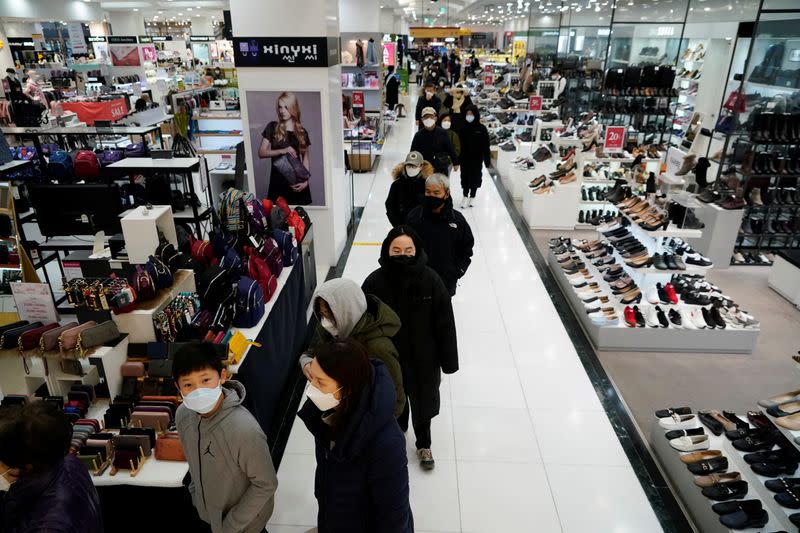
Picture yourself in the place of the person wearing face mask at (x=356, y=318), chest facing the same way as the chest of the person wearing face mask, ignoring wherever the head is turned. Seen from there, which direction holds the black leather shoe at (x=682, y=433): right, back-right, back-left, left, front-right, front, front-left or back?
back-left

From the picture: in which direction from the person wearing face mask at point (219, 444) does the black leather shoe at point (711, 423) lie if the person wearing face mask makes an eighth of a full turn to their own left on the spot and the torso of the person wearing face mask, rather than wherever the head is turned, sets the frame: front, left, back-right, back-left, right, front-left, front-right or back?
left

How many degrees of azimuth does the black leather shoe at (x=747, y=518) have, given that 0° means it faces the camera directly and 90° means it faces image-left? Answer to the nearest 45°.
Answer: approximately 90°

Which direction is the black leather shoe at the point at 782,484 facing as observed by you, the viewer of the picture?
facing to the left of the viewer

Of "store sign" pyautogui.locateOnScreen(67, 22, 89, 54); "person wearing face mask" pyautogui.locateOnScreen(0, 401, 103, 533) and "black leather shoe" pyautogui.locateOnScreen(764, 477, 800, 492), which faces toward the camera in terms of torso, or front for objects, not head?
the store sign

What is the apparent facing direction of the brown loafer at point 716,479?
to the viewer's left

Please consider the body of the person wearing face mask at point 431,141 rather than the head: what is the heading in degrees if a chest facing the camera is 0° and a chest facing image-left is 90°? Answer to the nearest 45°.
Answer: approximately 0°

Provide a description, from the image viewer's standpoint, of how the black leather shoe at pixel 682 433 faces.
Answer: facing to the left of the viewer

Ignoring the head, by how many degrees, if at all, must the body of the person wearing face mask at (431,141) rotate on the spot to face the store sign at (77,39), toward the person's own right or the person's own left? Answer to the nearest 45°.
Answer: approximately 135° to the person's own right

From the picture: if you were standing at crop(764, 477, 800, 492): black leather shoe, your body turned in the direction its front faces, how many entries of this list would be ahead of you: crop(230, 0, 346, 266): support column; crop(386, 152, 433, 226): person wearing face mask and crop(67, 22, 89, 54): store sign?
3

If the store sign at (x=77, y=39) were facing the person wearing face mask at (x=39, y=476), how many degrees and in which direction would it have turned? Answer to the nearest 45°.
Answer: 0° — it already faces them

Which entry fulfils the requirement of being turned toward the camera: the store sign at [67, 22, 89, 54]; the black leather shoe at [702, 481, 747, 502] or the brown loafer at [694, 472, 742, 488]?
the store sign

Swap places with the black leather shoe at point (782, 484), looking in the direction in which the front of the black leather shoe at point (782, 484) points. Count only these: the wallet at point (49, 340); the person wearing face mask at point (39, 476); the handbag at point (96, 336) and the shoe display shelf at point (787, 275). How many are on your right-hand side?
1

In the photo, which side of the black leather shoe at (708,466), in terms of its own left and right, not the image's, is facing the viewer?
left
